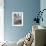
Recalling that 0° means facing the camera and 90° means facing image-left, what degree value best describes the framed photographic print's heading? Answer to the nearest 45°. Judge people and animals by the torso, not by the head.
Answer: approximately 0°
